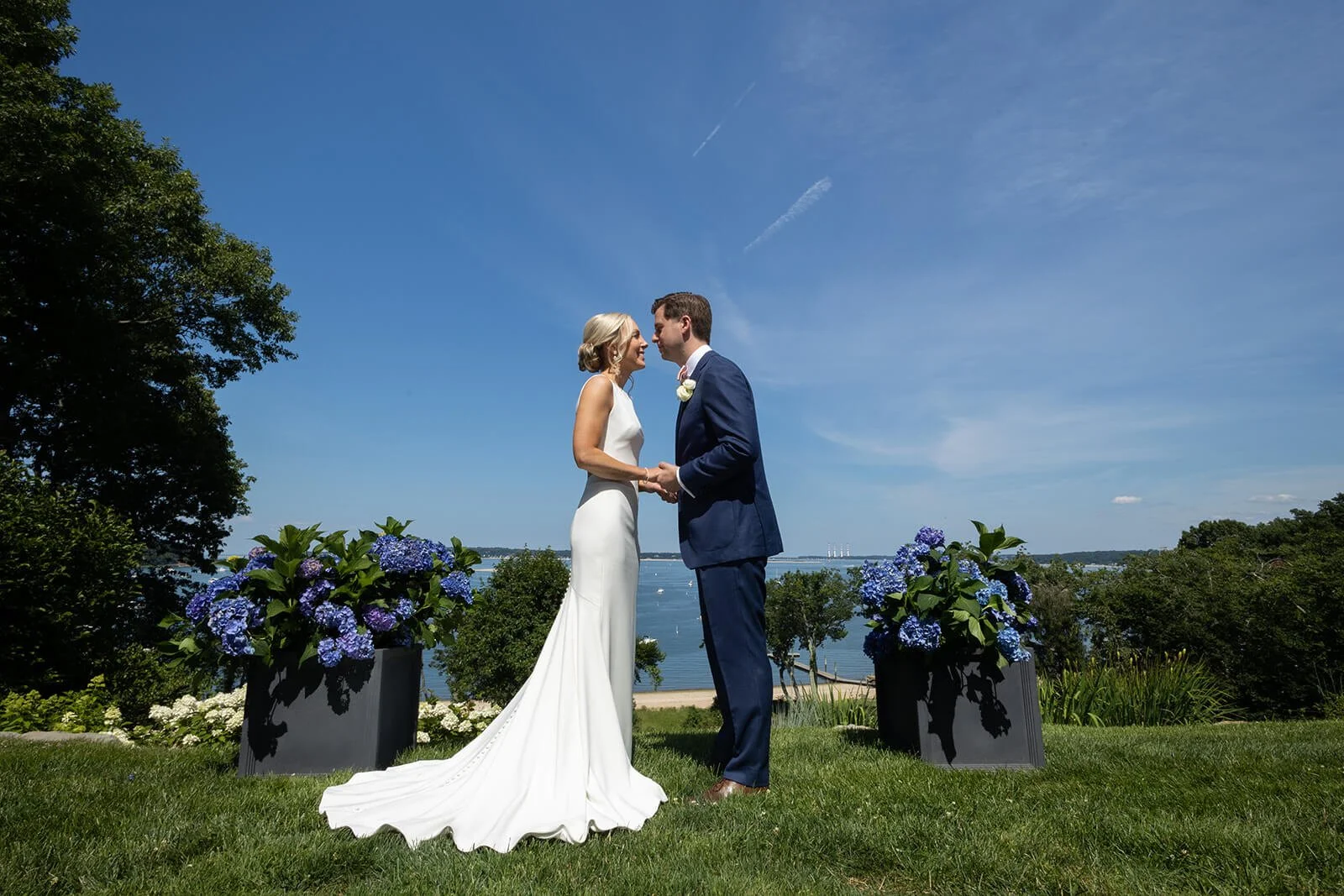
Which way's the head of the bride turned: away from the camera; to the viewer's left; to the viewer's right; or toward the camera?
to the viewer's right

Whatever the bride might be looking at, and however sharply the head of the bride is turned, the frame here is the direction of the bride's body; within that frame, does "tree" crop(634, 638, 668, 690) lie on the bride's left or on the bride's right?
on the bride's left

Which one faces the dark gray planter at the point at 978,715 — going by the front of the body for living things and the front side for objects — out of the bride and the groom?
the bride

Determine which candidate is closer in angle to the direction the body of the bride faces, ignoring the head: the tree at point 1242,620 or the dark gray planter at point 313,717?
the tree

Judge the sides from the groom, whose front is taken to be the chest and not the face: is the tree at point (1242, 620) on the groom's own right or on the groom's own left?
on the groom's own right

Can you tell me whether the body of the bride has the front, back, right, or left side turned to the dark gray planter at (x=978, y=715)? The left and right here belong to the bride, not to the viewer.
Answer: front

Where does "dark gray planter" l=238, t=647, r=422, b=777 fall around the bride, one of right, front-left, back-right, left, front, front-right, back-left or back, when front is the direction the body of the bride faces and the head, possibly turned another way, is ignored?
back-left

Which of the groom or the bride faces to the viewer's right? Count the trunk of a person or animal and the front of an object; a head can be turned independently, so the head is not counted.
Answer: the bride

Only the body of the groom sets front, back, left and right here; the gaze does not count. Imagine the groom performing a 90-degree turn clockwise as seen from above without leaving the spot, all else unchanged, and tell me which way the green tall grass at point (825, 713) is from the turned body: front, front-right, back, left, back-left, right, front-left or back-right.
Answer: front

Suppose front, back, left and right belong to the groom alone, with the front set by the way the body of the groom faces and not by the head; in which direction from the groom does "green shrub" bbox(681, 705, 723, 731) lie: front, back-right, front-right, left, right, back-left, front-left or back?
right

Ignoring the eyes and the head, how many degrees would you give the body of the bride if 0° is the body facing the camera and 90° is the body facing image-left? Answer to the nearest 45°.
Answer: approximately 270°

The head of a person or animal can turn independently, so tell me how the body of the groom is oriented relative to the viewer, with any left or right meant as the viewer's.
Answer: facing to the left of the viewer

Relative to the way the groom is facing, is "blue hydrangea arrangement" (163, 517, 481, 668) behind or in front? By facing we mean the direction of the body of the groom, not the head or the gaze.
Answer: in front

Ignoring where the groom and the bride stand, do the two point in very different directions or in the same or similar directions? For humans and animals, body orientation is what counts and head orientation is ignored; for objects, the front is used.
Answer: very different directions

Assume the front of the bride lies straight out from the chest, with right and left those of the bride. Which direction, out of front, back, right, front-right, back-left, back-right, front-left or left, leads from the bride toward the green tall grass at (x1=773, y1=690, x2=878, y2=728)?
front-left

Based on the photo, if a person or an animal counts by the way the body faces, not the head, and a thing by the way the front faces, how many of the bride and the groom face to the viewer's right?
1
